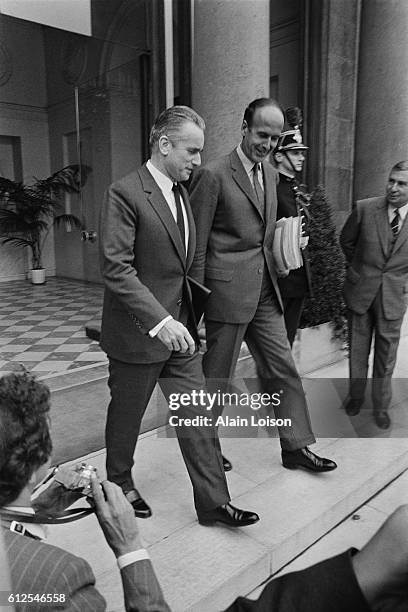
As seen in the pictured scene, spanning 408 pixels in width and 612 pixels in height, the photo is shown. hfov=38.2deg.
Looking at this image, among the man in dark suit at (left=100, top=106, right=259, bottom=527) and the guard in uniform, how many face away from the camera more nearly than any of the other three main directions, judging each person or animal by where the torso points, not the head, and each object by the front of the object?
0

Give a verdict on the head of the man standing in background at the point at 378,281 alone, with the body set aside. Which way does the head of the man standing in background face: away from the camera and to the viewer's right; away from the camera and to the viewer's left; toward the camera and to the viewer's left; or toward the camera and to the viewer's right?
toward the camera and to the viewer's left

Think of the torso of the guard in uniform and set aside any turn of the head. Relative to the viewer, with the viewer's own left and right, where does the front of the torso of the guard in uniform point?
facing the viewer and to the right of the viewer

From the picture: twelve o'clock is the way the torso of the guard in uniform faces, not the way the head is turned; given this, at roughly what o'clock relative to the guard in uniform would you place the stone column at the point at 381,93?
The stone column is roughly at 8 o'clock from the guard in uniform.

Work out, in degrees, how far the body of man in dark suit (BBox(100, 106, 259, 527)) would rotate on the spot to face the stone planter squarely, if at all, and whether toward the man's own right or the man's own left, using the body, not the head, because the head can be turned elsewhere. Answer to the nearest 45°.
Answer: approximately 90° to the man's own left

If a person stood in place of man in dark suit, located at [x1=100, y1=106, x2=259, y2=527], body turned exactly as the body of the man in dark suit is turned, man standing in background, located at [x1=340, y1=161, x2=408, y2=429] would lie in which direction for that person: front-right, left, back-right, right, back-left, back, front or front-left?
left

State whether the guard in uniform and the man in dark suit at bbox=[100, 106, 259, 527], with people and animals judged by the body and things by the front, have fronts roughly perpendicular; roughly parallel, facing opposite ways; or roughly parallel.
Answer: roughly parallel

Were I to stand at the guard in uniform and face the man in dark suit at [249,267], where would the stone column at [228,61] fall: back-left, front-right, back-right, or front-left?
back-right

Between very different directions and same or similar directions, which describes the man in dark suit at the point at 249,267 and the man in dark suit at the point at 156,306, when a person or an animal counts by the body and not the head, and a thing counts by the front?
same or similar directions

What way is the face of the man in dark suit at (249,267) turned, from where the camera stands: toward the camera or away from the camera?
toward the camera

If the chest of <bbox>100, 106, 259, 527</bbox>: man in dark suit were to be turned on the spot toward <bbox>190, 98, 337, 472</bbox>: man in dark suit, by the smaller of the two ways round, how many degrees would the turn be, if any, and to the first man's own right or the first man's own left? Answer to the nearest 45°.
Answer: approximately 90° to the first man's own left

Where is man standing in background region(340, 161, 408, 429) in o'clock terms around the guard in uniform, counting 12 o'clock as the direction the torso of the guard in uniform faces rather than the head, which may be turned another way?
The man standing in background is roughly at 9 o'clock from the guard in uniform.

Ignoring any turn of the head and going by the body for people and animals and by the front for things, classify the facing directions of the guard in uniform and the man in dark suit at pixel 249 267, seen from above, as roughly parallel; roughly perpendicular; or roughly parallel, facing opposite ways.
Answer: roughly parallel
